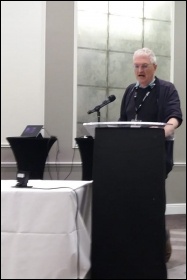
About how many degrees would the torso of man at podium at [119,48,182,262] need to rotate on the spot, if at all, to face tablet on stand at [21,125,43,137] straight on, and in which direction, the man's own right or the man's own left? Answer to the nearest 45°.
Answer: approximately 90° to the man's own right

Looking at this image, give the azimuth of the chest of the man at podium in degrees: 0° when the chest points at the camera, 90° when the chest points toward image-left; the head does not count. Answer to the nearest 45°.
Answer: approximately 45°

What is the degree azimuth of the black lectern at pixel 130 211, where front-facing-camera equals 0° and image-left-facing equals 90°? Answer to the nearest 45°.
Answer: approximately 0°

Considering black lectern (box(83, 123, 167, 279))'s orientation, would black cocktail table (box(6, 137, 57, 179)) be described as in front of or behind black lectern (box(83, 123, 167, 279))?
behind

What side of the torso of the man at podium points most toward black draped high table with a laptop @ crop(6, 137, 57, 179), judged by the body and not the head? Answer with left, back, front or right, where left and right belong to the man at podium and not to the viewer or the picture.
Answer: right

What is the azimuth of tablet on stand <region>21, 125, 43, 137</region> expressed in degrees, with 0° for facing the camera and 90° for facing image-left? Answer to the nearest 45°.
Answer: approximately 45°

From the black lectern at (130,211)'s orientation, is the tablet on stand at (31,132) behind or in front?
behind

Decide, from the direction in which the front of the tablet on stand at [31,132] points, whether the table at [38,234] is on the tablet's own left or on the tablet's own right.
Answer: on the tablet's own left

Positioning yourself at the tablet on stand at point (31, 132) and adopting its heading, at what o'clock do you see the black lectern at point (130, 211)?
The black lectern is roughly at 10 o'clock from the tablet on stand.
